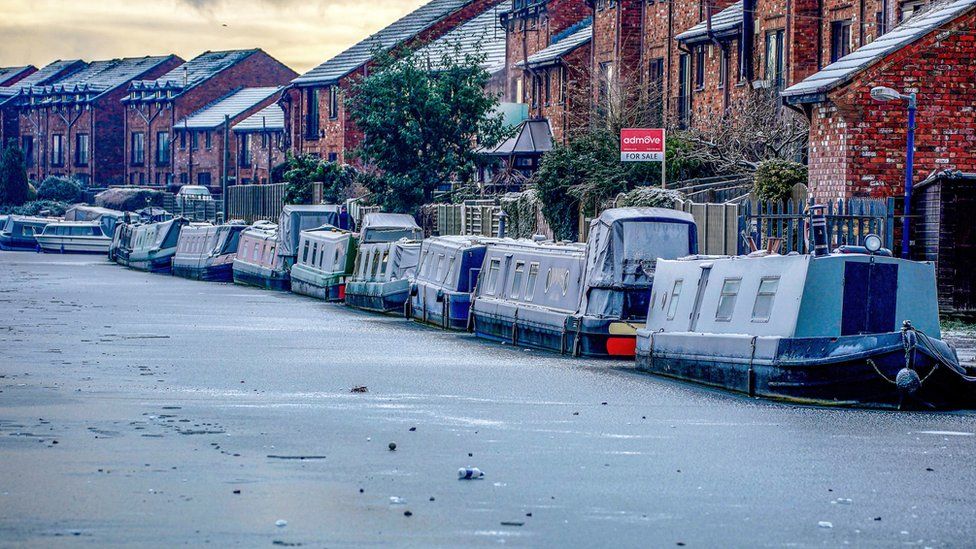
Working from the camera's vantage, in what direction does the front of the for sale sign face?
facing the viewer

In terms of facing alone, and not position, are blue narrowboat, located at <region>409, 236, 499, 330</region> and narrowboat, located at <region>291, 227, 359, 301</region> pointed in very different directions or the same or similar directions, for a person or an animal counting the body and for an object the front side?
same or similar directions

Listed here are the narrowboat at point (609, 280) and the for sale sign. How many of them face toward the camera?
1

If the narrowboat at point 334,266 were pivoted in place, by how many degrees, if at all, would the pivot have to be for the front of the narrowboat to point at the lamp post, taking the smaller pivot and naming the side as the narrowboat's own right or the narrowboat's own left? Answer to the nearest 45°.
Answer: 0° — it already faces it

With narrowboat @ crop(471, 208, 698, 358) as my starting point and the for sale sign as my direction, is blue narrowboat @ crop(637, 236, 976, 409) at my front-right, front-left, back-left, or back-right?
back-right

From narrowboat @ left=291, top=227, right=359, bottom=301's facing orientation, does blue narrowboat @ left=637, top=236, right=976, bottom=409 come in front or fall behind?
in front

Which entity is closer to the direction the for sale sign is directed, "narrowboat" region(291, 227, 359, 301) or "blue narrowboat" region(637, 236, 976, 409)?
the blue narrowboat

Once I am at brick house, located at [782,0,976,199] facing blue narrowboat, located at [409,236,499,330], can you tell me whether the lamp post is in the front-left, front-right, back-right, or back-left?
back-left

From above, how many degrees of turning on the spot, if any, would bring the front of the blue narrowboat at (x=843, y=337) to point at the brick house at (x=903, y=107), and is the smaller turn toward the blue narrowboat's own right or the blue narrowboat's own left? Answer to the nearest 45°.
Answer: approximately 135° to the blue narrowboat's own left

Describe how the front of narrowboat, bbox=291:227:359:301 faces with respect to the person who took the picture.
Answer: facing the viewer and to the right of the viewer

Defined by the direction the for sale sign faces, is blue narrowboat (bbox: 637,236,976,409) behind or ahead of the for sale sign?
ahead

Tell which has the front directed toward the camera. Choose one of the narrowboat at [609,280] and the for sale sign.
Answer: the for sale sign
